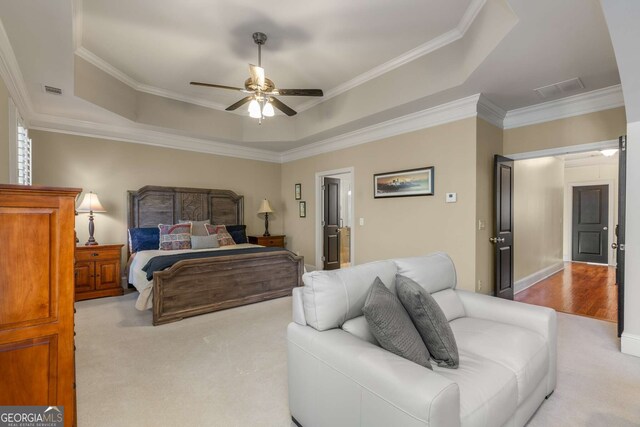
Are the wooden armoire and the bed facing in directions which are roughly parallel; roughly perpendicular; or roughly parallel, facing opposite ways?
roughly perpendicular

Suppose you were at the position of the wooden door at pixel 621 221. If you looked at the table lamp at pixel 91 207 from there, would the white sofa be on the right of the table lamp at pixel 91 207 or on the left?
left

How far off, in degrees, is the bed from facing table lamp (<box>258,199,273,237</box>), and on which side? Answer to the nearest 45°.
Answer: approximately 90° to its left

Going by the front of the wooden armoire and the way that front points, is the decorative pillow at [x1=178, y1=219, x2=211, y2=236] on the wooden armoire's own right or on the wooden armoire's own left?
on the wooden armoire's own left

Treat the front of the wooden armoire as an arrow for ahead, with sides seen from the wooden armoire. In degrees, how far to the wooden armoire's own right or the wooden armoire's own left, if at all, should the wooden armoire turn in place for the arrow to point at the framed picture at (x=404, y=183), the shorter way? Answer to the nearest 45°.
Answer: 0° — it already faces it

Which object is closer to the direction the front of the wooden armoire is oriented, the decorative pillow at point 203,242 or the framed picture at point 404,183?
the framed picture

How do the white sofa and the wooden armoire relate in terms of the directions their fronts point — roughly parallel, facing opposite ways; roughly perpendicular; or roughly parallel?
roughly perpendicular

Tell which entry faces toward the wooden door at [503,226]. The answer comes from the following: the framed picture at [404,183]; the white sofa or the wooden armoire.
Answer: the wooden armoire

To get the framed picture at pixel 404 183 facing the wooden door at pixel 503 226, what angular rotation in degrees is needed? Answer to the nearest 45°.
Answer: approximately 135° to its left

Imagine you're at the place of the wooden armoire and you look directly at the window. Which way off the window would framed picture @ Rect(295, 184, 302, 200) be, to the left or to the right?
right

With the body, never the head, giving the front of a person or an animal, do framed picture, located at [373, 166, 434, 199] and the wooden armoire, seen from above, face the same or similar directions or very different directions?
very different directions

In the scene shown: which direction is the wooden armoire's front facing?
to the viewer's right
